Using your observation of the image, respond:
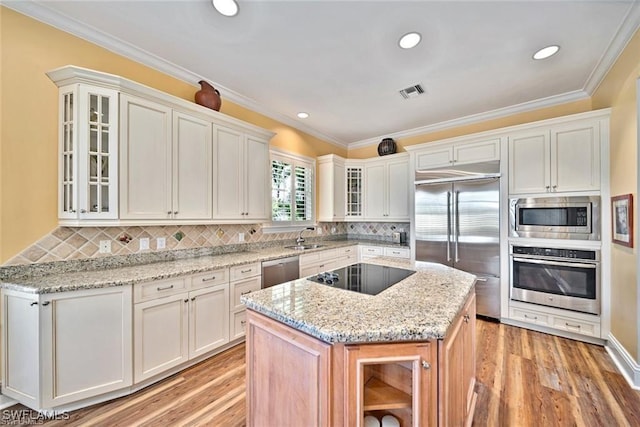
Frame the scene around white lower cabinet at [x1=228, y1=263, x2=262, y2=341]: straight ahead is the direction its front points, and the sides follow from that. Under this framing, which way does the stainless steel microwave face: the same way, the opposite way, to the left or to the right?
to the right

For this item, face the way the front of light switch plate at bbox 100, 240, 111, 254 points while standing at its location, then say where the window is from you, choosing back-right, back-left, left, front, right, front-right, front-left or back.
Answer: left

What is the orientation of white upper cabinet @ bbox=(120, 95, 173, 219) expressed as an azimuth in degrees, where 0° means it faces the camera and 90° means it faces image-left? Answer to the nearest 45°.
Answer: approximately 315°

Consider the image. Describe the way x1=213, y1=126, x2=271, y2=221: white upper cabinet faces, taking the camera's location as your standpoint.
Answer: facing the viewer and to the right of the viewer

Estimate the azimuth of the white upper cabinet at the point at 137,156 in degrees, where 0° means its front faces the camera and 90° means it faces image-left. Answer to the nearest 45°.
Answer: approximately 315°

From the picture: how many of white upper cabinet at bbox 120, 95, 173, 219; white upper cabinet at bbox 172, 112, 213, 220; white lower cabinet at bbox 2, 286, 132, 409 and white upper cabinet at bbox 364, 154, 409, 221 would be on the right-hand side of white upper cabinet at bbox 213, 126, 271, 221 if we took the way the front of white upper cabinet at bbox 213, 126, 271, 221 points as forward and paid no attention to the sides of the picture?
3

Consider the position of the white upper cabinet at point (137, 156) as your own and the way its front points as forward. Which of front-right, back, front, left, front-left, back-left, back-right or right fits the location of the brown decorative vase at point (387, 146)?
front-left

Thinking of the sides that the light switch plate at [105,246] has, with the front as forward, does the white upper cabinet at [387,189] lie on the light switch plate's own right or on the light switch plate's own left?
on the light switch plate's own left

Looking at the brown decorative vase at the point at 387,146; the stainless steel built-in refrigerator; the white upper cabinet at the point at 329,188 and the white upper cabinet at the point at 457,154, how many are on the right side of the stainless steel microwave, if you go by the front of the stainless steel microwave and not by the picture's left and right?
4

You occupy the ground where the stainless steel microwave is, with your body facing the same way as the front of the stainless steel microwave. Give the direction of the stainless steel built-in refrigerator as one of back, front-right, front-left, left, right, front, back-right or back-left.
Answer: right
